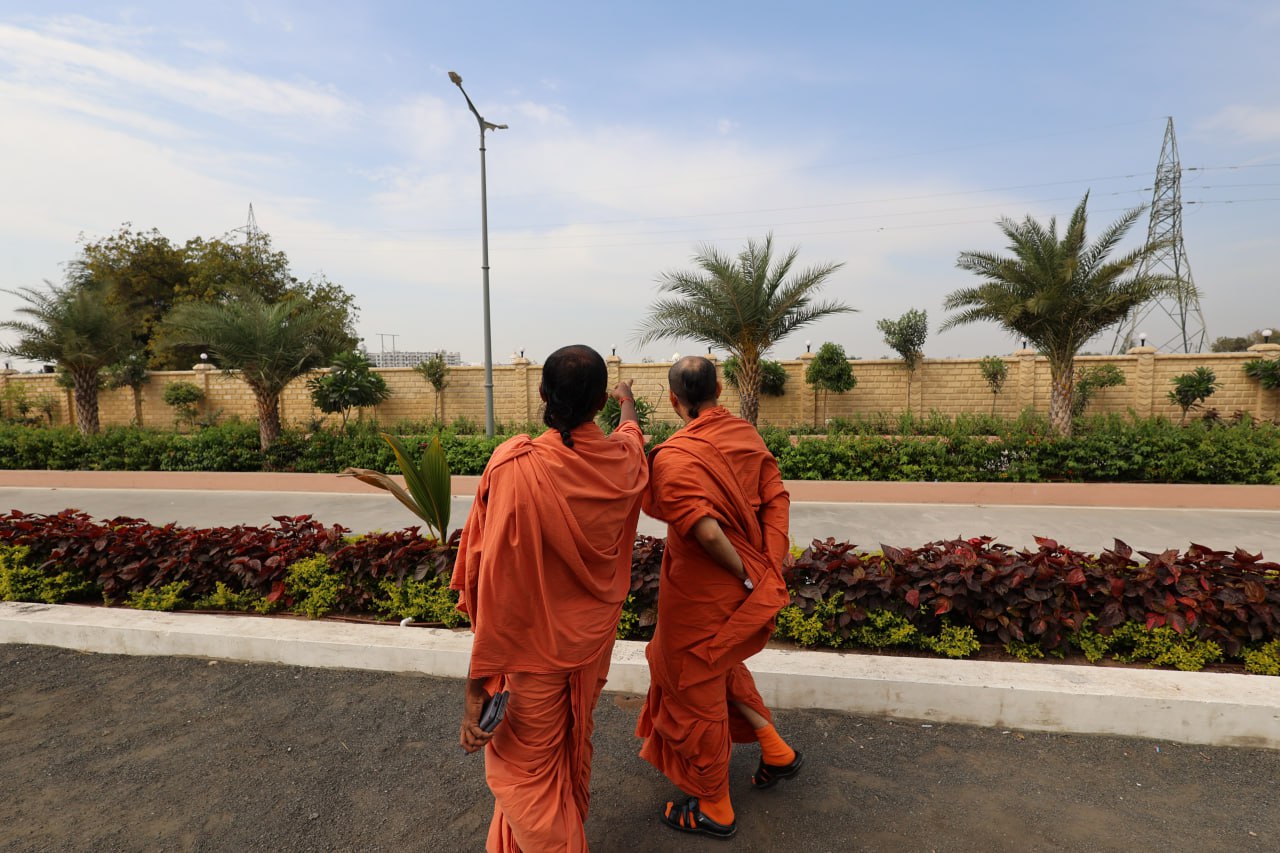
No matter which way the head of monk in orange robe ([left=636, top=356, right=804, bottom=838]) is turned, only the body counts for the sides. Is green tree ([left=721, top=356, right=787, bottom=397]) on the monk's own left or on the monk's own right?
on the monk's own right

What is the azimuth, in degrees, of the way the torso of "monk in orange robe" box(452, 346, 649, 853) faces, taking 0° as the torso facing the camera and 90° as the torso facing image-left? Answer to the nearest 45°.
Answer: approximately 180°

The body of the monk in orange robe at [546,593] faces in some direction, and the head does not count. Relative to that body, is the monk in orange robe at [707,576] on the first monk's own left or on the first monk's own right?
on the first monk's own right

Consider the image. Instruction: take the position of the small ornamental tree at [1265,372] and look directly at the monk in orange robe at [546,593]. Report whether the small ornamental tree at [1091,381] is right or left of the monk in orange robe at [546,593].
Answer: right

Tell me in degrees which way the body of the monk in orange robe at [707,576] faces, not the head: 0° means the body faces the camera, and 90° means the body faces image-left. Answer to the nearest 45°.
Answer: approximately 135°

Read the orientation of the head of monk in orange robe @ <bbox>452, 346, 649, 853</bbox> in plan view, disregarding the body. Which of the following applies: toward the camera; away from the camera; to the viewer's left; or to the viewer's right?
away from the camera

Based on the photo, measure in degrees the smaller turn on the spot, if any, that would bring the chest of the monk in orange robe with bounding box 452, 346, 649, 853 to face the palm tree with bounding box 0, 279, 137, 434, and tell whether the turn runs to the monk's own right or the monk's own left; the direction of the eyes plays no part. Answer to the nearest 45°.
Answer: approximately 45° to the monk's own left
